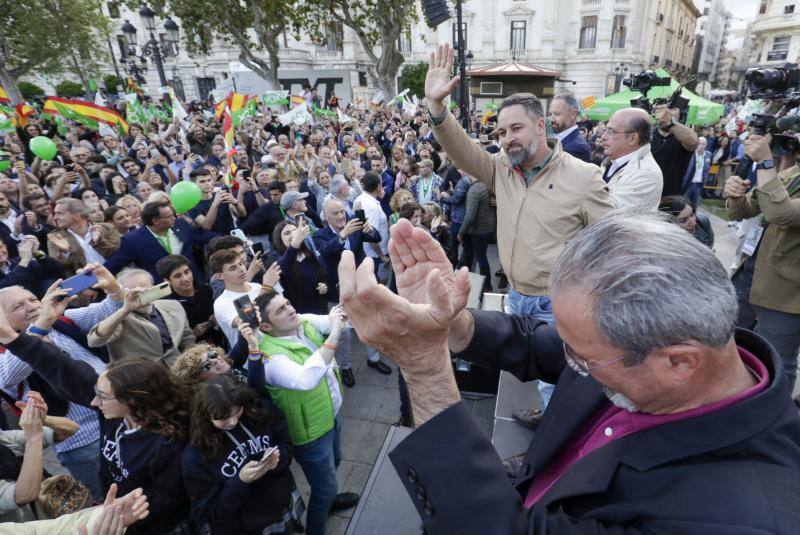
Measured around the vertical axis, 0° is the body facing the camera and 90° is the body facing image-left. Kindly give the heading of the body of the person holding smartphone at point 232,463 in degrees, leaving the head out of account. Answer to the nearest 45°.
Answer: approximately 315°

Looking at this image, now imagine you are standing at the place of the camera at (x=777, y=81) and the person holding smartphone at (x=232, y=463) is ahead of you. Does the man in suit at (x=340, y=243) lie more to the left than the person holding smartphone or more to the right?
right

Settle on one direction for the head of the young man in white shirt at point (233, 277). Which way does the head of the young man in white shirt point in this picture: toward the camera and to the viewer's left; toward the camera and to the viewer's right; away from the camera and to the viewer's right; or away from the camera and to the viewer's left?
toward the camera and to the viewer's right

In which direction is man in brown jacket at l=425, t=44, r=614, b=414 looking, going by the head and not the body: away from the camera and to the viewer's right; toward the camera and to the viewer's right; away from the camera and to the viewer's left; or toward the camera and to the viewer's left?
toward the camera and to the viewer's left

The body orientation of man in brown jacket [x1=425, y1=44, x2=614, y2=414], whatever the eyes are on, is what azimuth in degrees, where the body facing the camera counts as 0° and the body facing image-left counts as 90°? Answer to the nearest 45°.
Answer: approximately 45°

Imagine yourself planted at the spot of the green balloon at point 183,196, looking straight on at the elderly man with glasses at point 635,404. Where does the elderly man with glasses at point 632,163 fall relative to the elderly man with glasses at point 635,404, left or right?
left

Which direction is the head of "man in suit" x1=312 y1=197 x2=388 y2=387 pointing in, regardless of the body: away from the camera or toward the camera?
toward the camera

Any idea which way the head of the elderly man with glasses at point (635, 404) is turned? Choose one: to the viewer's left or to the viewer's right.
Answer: to the viewer's left

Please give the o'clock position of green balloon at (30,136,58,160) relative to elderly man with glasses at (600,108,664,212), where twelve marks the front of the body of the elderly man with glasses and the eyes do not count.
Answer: The green balloon is roughly at 12 o'clock from the elderly man with glasses.

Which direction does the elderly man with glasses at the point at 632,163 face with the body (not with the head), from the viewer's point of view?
to the viewer's left

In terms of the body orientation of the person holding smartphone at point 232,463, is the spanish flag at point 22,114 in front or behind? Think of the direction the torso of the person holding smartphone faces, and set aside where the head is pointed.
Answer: behind

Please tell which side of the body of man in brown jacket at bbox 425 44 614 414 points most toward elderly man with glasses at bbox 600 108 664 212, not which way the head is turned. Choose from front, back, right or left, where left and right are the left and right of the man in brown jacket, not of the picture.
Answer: back

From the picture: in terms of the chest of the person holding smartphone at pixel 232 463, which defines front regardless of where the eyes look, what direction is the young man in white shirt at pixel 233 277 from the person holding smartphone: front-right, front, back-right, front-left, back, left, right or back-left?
back-left

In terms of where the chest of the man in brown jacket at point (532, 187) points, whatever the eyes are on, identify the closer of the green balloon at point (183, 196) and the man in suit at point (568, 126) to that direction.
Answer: the green balloon
